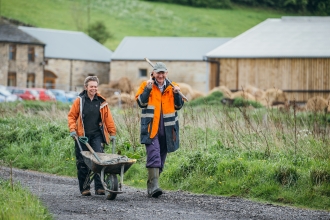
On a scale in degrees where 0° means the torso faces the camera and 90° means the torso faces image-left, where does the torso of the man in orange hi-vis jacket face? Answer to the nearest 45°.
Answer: approximately 0°

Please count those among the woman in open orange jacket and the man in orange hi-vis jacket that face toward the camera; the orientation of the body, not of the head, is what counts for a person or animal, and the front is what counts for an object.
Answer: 2

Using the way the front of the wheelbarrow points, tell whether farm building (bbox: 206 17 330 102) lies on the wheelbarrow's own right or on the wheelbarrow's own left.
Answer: on the wheelbarrow's own left

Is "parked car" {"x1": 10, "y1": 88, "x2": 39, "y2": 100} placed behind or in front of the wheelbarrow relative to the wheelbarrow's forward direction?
behind

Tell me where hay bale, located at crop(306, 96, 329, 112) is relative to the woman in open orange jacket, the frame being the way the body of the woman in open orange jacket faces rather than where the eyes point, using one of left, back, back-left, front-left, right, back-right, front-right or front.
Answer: back-left

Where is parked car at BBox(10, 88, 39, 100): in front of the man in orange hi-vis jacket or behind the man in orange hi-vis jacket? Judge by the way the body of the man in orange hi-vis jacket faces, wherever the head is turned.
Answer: behind

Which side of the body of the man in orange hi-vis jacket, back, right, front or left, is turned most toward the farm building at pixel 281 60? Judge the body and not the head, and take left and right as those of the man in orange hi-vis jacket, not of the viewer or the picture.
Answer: back

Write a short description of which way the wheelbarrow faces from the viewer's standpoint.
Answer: facing the viewer and to the right of the viewer

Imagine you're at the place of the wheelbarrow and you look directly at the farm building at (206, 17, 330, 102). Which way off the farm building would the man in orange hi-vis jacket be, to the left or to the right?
right

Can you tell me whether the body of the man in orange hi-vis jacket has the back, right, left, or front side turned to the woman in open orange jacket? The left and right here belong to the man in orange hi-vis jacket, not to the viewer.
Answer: right

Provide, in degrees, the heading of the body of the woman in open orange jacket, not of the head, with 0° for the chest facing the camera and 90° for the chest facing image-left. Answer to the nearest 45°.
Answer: approximately 0°
